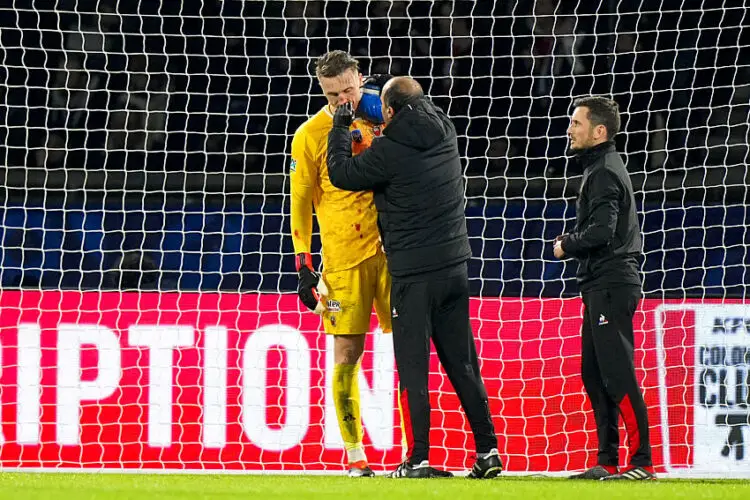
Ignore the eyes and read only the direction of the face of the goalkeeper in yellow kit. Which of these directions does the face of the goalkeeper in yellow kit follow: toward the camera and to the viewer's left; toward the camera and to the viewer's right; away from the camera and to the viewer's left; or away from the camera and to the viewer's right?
toward the camera and to the viewer's right

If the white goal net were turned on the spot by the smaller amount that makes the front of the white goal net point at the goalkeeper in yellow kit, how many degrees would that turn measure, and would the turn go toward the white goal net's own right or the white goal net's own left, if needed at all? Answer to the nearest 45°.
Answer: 0° — it already faces them

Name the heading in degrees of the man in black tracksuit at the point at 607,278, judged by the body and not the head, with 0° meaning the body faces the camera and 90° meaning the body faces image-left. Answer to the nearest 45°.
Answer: approximately 90°

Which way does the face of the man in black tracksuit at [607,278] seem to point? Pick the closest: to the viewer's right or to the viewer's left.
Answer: to the viewer's left

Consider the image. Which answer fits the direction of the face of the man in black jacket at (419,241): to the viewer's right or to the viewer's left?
to the viewer's left

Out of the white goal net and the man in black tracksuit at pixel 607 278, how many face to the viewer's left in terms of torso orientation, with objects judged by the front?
1

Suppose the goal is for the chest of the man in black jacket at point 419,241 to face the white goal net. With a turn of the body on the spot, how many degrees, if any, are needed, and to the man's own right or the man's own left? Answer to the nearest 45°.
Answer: approximately 45° to the man's own right

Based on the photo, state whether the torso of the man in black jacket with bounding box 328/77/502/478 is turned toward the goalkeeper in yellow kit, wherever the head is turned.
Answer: yes

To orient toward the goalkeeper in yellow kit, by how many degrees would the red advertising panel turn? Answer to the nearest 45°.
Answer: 0° — it already faces them
